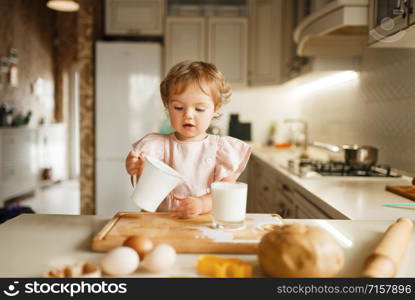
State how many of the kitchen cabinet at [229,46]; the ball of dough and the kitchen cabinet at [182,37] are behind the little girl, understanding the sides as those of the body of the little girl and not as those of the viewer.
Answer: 2

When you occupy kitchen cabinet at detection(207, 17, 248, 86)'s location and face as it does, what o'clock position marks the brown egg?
The brown egg is roughly at 12 o'clock from the kitchen cabinet.

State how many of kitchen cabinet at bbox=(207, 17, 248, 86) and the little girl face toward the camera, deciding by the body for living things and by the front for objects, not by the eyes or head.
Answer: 2

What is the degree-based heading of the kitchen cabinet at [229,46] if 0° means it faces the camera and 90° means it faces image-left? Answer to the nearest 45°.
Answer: approximately 0°

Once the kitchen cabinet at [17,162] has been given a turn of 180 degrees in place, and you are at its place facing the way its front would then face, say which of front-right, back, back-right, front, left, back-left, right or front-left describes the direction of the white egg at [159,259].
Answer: back-left

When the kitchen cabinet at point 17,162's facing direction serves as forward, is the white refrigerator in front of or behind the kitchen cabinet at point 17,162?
in front

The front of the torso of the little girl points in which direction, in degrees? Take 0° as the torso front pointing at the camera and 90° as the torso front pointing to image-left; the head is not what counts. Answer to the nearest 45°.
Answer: approximately 0°

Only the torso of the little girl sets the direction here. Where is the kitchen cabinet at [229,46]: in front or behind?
behind

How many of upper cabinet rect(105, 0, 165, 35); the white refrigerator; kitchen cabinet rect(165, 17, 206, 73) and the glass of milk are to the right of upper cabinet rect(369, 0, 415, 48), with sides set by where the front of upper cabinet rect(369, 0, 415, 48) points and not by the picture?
3
